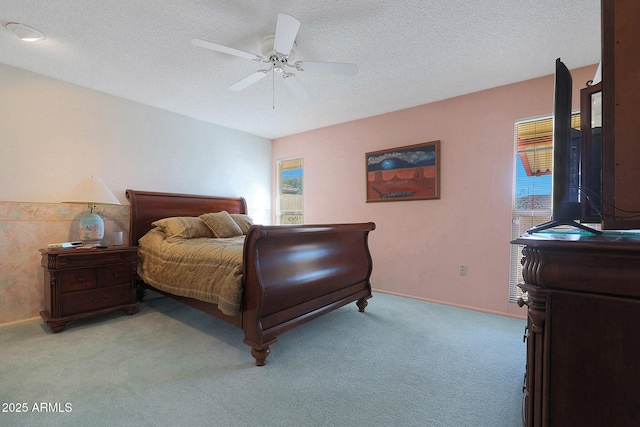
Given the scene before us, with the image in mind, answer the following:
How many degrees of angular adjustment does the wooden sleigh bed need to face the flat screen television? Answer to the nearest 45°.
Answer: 0° — it already faces it

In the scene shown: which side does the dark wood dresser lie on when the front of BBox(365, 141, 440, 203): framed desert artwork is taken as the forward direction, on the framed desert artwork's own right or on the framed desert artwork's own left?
on the framed desert artwork's own left

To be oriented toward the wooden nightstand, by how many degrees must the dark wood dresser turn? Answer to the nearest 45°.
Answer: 0° — it already faces it

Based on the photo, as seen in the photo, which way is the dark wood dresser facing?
to the viewer's left

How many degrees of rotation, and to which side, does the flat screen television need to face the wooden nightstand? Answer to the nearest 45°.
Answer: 0° — it already faces it

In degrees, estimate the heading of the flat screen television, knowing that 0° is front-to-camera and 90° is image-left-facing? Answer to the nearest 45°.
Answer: approximately 90°

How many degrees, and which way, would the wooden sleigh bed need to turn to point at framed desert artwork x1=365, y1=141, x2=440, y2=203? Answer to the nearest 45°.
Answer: approximately 90° to its left

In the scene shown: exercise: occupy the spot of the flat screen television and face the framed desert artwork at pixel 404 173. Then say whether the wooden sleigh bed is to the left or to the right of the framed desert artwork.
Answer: left

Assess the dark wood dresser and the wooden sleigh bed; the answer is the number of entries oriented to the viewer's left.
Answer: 1

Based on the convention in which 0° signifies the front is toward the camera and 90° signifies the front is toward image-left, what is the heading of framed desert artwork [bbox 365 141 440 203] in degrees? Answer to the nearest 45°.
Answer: approximately 45°

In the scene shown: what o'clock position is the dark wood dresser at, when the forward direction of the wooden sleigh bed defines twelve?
The dark wood dresser is roughly at 1 o'clock from the wooden sleigh bed.

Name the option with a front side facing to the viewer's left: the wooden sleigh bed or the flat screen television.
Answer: the flat screen television
